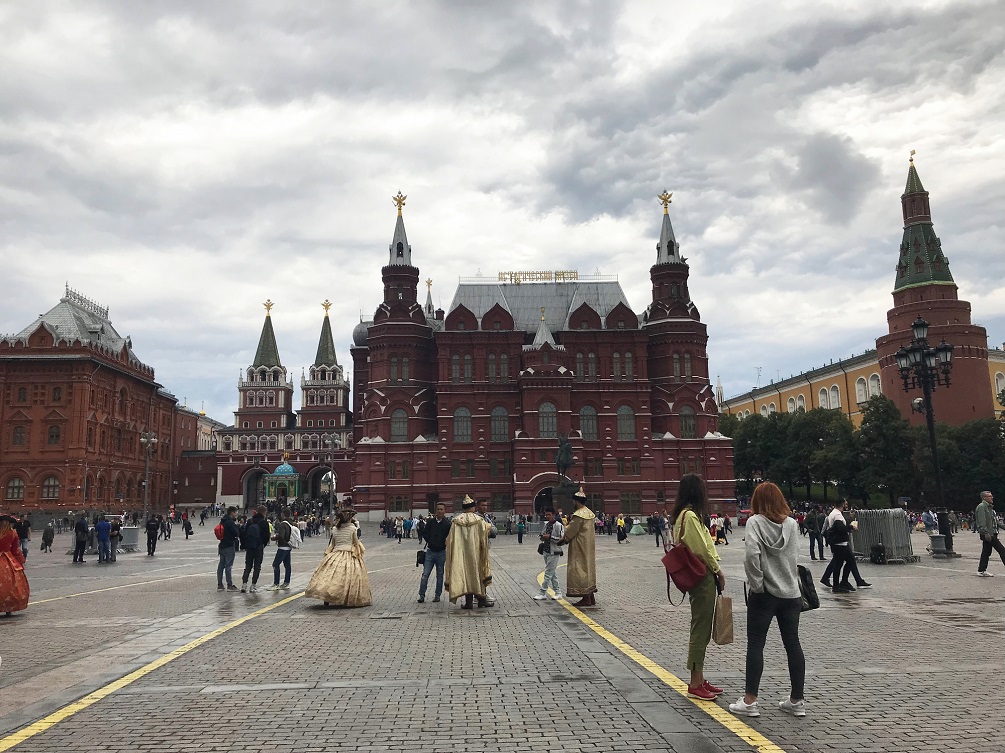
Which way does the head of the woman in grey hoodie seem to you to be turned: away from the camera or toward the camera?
away from the camera

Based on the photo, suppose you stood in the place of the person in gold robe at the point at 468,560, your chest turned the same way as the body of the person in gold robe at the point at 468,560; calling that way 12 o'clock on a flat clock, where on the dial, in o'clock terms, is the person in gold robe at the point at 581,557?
the person in gold robe at the point at 581,557 is roughly at 3 o'clock from the person in gold robe at the point at 468,560.

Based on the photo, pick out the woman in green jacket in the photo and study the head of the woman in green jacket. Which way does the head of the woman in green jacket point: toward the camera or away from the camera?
away from the camera

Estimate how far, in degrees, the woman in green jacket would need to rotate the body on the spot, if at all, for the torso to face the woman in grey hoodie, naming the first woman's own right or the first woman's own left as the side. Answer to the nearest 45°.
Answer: approximately 45° to the first woman's own right
